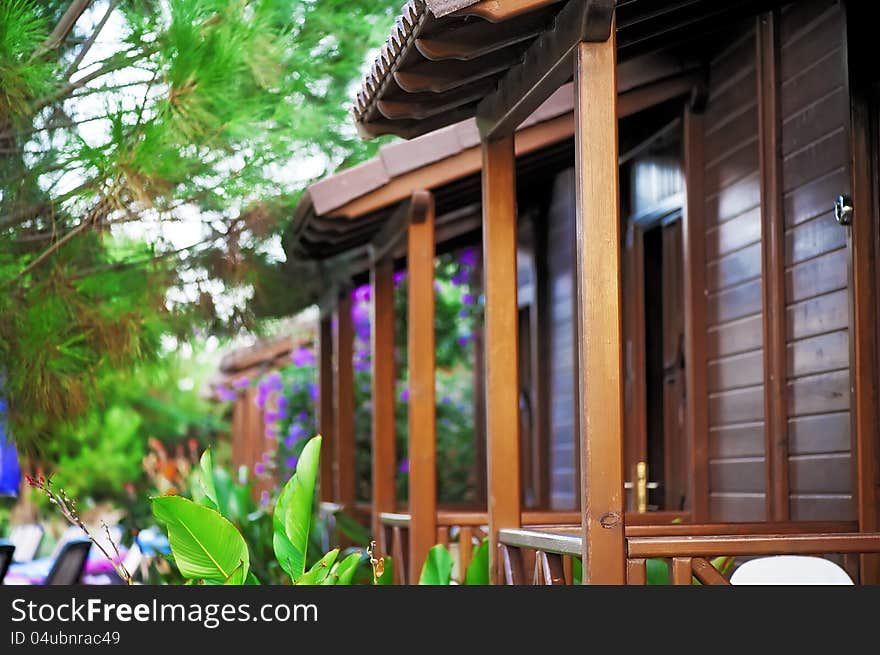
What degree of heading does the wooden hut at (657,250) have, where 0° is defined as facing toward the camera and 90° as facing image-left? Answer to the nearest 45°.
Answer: approximately 45°

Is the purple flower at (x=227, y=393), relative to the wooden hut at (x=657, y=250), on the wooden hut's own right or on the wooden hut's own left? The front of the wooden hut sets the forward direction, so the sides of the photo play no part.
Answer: on the wooden hut's own right

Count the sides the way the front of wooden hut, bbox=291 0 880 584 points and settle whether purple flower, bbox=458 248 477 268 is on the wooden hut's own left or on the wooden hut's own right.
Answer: on the wooden hut's own right

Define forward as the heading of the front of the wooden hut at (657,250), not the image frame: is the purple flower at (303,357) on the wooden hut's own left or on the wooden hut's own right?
on the wooden hut's own right

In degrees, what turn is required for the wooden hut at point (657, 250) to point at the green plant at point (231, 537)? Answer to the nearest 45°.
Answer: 0° — it already faces it

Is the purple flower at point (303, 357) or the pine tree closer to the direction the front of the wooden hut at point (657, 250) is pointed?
the pine tree

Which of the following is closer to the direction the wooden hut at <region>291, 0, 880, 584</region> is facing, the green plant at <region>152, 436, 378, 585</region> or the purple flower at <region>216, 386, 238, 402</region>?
the green plant
